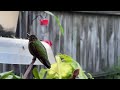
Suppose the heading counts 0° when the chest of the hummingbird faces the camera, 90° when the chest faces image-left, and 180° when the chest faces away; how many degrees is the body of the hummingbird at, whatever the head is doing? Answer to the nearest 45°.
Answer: approximately 90°
